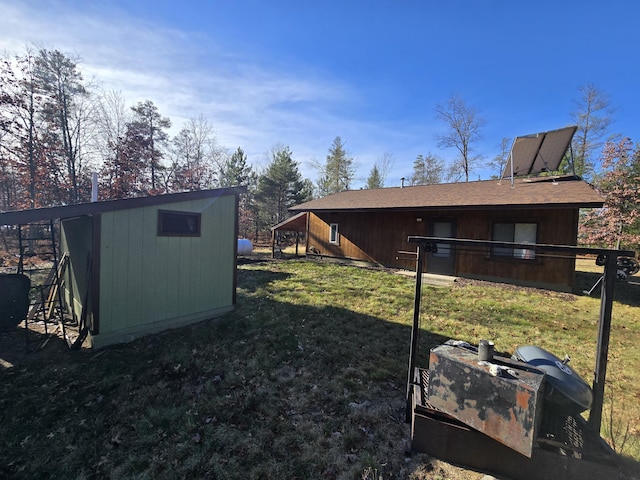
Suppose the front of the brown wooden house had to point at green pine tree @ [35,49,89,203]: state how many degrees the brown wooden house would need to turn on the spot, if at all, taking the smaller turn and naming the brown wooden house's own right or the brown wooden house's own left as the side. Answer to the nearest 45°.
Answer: approximately 45° to the brown wooden house's own right

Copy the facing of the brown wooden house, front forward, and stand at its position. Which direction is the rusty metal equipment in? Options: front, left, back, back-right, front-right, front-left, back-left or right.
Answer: front-left

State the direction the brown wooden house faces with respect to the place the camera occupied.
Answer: facing the viewer and to the left of the viewer

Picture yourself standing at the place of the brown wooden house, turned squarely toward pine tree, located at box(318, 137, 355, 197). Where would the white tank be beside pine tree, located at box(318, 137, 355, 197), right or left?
left

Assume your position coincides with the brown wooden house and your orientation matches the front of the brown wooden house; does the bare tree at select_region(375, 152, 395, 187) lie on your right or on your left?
on your right

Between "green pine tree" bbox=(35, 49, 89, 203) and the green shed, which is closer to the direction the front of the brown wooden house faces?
the green shed

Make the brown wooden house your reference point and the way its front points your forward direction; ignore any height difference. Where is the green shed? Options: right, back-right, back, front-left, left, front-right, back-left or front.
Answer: front

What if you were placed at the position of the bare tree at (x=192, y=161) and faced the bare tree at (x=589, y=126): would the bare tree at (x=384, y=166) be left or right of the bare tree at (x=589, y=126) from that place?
left

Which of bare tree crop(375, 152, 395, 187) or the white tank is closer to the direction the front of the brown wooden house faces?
the white tank

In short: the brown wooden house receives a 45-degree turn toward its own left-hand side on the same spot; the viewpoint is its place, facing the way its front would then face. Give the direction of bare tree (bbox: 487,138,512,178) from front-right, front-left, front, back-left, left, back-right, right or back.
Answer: back

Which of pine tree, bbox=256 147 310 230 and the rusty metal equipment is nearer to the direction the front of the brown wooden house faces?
the rusty metal equipment

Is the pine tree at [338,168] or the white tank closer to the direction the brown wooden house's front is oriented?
the white tank
